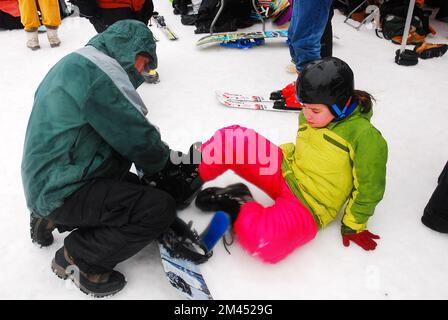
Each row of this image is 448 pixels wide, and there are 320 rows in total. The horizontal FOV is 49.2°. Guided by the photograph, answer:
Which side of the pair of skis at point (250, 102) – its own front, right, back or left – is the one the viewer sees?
left

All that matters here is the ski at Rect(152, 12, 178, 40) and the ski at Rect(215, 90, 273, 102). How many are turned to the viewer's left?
1

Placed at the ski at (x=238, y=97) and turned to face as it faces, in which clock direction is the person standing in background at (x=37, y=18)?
The person standing in background is roughly at 1 o'clock from the ski.

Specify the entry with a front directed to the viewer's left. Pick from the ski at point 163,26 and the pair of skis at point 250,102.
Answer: the pair of skis

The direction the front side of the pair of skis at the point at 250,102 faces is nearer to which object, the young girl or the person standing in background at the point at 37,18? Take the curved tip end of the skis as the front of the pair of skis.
the person standing in background
